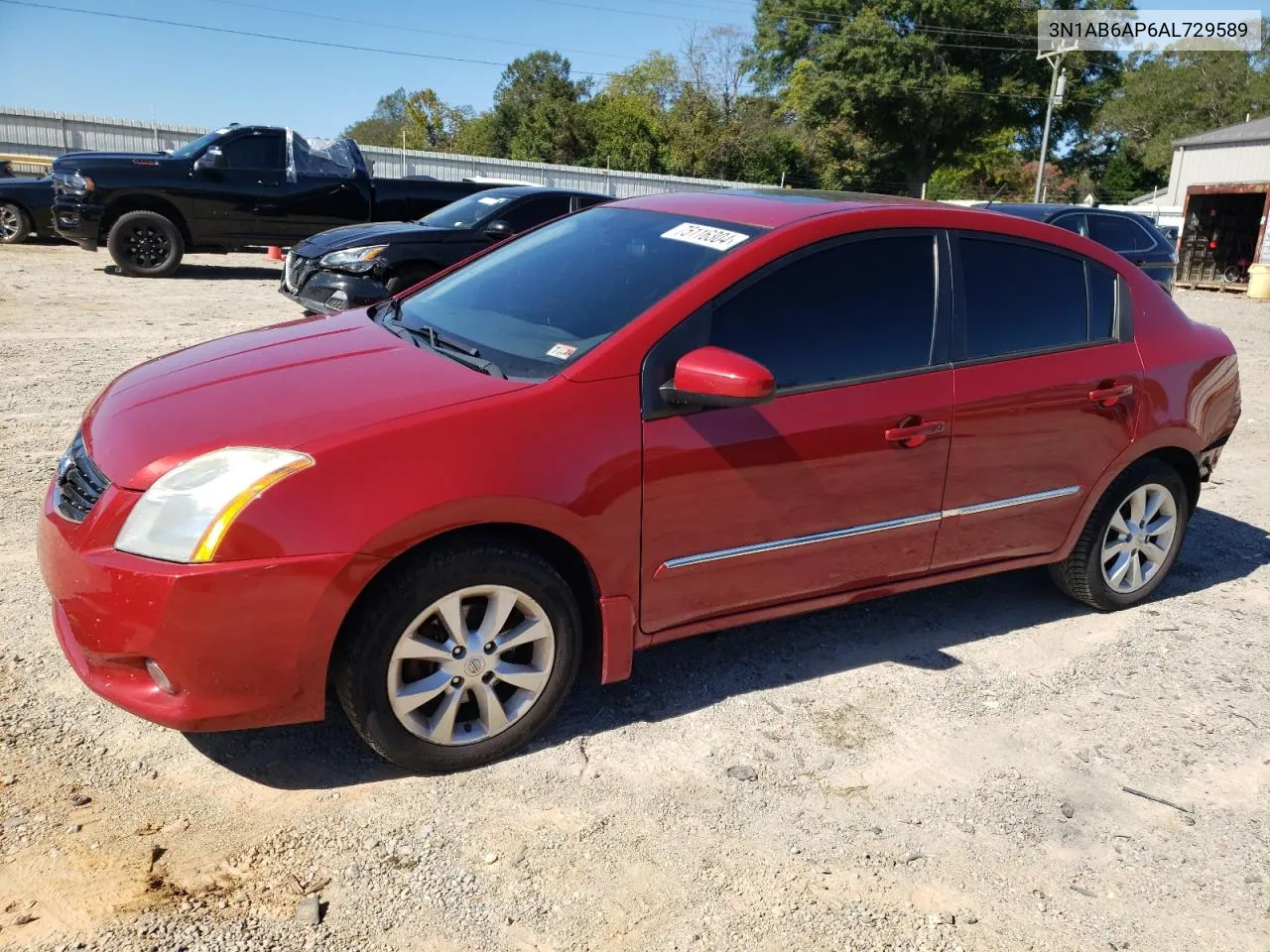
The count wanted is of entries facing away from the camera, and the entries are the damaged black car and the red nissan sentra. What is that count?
0

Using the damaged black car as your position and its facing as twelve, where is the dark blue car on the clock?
The dark blue car is roughly at 7 o'clock from the damaged black car.

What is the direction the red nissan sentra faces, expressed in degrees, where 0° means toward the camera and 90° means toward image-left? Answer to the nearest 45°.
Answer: approximately 45°

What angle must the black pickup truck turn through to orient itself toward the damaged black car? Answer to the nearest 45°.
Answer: approximately 90° to its left

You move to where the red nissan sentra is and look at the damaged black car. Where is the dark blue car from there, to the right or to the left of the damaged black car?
right

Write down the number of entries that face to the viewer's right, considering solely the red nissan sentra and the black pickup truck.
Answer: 0

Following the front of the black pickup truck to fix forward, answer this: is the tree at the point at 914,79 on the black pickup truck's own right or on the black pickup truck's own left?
on the black pickup truck's own right

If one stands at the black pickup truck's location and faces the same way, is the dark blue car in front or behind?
behind

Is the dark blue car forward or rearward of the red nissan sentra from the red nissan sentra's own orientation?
rearward

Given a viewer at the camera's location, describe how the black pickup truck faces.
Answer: facing to the left of the viewer

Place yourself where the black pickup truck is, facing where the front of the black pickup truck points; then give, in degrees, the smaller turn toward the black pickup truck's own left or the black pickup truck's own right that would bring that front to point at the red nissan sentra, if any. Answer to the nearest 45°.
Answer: approximately 90° to the black pickup truck's own left

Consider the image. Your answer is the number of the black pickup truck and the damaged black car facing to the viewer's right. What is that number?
0

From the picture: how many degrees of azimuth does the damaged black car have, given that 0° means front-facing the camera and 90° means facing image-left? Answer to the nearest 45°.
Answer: approximately 45°
